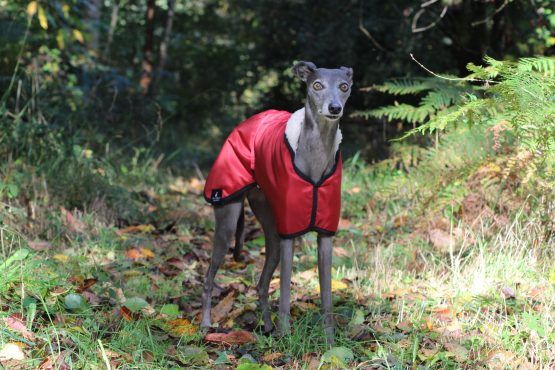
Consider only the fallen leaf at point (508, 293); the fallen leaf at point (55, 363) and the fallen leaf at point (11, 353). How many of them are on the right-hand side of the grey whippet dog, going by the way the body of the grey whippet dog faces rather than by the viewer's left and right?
2

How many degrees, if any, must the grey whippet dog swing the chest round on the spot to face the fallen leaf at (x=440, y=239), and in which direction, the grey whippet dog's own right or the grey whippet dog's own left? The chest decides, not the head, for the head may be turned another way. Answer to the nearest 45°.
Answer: approximately 90° to the grey whippet dog's own left

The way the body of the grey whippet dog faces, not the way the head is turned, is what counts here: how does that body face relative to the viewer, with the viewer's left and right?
facing the viewer and to the right of the viewer

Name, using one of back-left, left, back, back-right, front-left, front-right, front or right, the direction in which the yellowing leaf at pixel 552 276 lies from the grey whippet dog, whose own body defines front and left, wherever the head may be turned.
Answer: front-left

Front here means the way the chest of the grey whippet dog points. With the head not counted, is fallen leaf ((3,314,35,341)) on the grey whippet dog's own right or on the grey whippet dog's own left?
on the grey whippet dog's own right

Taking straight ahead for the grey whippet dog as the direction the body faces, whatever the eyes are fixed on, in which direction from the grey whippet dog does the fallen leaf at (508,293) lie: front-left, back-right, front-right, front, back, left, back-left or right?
front-left

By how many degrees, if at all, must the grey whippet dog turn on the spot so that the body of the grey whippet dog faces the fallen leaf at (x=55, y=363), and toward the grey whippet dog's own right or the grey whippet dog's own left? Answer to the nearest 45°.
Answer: approximately 90° to the grey whippet dog's own right

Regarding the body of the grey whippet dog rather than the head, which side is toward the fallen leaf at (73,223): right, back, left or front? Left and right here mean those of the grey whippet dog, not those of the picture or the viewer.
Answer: back

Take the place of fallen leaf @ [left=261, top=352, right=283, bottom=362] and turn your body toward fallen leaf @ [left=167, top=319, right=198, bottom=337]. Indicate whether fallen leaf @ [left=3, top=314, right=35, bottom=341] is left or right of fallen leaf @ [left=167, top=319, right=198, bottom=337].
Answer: left

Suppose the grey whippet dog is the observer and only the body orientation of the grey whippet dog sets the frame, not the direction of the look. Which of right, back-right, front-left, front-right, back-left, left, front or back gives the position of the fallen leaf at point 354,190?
back-left

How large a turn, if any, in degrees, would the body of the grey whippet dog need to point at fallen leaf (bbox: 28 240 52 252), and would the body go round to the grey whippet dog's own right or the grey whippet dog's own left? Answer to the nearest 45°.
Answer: approximately 180°

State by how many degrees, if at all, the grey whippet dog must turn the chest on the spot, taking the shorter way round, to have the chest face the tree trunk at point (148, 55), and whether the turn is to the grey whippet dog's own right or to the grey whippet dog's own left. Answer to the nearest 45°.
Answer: approximately 135° to the grey whippet dog's own left

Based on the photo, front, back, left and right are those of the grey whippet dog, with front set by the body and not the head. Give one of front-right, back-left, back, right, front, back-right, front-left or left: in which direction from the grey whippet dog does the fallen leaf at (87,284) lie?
back-right

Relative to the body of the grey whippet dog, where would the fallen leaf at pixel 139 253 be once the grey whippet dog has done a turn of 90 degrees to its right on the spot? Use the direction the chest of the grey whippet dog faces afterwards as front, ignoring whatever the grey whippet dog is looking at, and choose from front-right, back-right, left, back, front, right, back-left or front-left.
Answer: right
